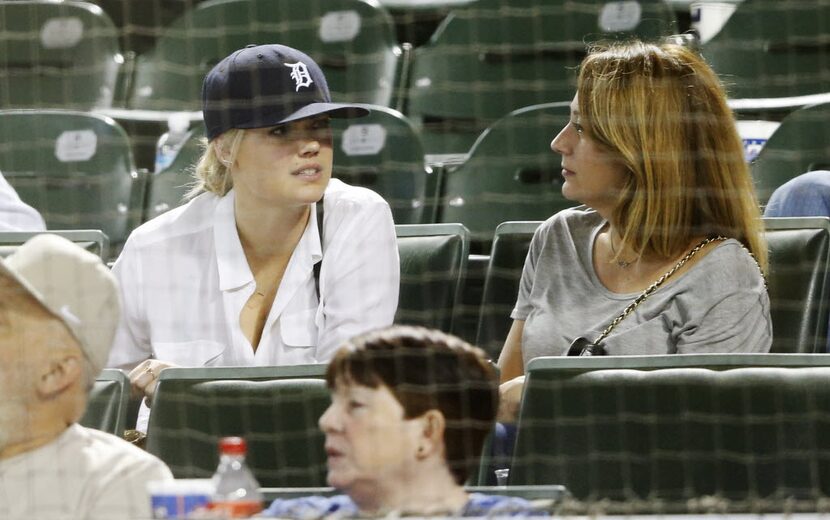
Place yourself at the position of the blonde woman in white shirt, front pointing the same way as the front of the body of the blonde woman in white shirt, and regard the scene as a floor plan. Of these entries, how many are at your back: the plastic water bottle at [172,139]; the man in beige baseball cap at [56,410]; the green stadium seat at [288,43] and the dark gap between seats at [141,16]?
3

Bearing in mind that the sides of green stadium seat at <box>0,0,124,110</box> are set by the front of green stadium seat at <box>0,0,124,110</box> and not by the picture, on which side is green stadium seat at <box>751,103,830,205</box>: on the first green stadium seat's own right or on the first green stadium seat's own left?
on the first green stadium seat's own left

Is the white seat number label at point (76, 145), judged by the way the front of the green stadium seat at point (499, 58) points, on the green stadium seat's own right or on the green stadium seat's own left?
on the green stadium seat's own right

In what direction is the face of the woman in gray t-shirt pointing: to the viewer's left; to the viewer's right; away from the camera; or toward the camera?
to the viewer's left

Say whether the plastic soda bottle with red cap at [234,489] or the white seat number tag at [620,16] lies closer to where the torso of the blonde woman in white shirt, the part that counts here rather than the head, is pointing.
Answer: the plastic soda bottle with red cap

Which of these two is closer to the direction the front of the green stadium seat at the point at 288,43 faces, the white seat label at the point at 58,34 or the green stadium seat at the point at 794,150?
the green stadium seat

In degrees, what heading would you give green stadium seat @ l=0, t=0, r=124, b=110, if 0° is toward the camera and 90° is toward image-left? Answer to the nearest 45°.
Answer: approximately 0°

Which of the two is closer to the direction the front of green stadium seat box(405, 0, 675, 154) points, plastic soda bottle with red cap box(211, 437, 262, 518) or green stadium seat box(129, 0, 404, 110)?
the plastic soda bottle with red cap

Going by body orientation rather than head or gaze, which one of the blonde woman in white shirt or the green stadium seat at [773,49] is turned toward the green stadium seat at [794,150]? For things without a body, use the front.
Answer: the green stadium seat at [773,49]

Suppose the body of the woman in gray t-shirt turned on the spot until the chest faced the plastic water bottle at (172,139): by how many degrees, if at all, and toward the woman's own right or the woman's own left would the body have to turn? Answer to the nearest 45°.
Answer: approximately 90° to the woman's own right

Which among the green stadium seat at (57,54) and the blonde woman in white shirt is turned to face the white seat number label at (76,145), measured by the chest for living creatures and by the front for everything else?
the green stadium seat

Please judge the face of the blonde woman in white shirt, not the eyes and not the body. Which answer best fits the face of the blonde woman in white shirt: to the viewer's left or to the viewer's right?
to the viewer's right

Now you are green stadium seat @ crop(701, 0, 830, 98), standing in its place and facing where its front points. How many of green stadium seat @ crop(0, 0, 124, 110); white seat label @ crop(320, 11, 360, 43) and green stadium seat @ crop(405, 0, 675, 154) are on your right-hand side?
3
